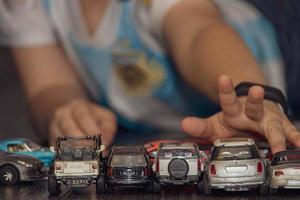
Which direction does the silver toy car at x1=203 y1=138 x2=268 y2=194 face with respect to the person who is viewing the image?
facing away from the viewer

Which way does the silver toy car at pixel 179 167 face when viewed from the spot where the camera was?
facing away from the viewer

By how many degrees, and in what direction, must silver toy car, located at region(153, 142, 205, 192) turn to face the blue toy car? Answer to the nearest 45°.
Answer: approximately 45° to its left

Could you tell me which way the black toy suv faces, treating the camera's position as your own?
facing away from the viewer

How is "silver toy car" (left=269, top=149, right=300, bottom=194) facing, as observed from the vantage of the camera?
facing away from the viewer

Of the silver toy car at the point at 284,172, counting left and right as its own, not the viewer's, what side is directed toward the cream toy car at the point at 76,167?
left
